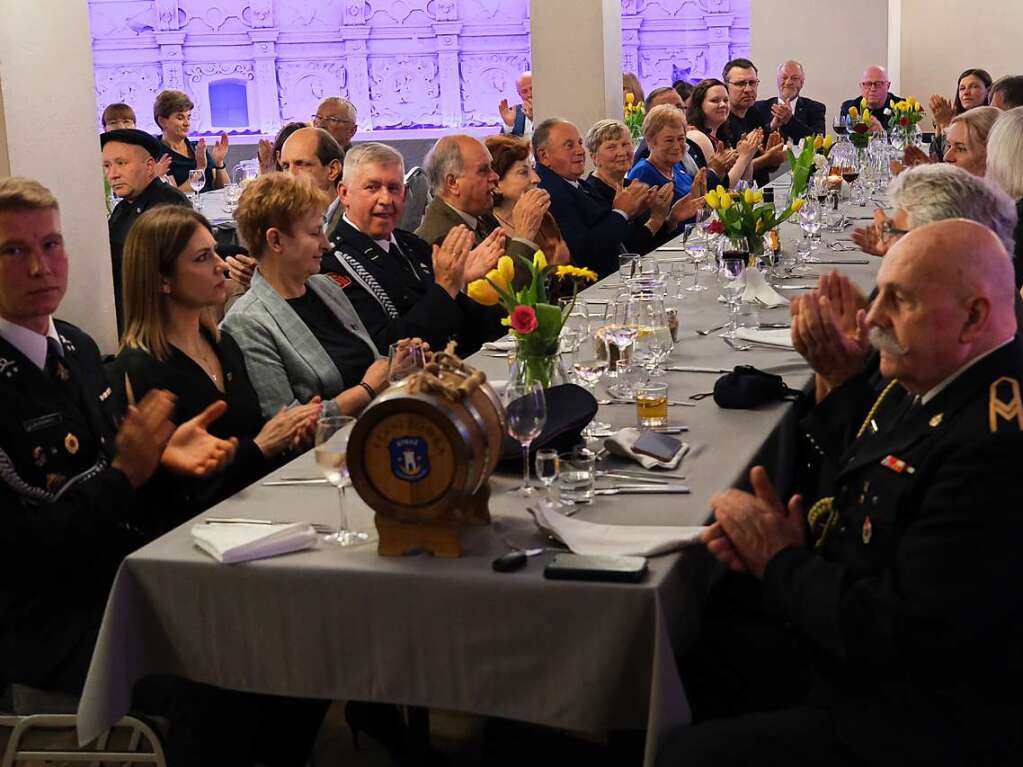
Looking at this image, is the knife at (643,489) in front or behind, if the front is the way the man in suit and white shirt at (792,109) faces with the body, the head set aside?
in front

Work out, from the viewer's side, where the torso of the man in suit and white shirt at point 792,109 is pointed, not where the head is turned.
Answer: toward the camera

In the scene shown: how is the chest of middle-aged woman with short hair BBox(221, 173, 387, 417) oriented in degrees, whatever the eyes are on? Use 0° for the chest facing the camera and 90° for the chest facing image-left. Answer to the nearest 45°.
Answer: approximately 315°

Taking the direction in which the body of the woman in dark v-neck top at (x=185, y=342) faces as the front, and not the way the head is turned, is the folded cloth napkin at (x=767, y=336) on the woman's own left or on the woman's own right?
on the woman's own left

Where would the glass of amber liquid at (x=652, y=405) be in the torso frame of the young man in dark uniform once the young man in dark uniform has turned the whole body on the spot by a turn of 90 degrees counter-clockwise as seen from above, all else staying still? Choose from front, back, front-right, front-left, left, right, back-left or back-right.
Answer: front-right

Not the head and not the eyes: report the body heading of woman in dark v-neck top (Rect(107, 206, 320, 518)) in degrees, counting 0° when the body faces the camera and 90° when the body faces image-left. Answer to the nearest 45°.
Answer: approximately 315°

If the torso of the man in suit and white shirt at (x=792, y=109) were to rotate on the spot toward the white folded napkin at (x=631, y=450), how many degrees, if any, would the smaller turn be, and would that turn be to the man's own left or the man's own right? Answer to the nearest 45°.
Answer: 0° — they already face it

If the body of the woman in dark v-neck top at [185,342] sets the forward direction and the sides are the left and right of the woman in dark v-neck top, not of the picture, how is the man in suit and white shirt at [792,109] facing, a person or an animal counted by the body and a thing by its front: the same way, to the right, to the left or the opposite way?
to the right

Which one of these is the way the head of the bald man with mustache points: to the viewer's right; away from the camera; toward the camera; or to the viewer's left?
to the viewer's left

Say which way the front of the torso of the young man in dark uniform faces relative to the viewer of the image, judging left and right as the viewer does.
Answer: facing the viewer and to the right of the viewer

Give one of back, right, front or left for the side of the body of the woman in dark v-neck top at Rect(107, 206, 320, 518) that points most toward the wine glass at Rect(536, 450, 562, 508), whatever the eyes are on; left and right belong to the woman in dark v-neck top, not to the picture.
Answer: front

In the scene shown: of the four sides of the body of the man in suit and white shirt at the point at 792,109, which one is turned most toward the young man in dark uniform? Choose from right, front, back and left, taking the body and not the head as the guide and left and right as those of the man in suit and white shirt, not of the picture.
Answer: front

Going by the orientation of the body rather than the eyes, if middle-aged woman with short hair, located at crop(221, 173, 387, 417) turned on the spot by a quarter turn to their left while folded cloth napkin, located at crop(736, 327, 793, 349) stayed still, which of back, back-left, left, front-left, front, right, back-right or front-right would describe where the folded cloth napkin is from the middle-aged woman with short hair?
front-right

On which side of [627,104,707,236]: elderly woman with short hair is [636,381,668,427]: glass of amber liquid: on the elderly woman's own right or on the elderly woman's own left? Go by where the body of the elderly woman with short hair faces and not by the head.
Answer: on the elderly woman's own right

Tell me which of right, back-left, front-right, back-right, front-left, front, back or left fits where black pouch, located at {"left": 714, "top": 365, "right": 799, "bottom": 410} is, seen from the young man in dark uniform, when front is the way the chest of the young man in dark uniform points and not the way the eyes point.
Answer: front-left

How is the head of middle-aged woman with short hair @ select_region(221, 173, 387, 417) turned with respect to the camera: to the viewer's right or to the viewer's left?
to the viewer's right
